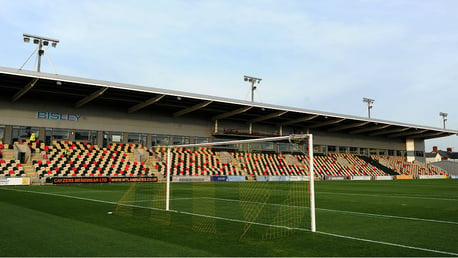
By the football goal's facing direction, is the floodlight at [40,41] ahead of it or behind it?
ahead

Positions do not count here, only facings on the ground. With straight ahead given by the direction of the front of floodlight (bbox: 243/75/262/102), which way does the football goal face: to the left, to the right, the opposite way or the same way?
to the left

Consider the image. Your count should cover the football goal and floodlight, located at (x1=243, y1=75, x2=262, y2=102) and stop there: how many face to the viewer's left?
0

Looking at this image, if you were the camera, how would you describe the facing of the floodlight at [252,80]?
facing the viewer and to the right of the viewer

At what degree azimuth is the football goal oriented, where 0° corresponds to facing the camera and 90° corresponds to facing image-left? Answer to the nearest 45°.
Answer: approximately 225°

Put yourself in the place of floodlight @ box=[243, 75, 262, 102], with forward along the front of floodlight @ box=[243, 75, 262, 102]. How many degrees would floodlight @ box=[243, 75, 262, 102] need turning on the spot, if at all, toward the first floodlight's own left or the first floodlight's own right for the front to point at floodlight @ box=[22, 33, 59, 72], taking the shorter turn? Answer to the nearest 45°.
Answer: approximately 90° to the first floodlight's own right

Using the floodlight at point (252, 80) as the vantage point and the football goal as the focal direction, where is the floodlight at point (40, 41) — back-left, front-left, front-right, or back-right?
front-right
